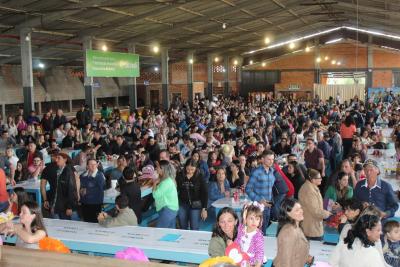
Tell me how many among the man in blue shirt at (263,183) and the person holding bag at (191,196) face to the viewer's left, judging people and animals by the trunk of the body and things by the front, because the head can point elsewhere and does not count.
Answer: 0

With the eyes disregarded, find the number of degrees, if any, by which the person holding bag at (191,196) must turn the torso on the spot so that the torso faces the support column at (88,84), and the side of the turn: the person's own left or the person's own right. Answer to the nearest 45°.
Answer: approximately 180°

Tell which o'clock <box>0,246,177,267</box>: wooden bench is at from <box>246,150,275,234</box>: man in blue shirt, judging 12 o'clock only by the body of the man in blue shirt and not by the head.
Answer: The wooden bench is roughly at 2 o'clock from the man in blue shirt.

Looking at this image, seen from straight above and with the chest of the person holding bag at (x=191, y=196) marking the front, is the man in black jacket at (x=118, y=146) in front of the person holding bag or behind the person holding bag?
behind

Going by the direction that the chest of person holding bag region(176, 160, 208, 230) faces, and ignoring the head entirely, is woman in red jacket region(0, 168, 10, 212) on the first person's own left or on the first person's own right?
on the first person's own right

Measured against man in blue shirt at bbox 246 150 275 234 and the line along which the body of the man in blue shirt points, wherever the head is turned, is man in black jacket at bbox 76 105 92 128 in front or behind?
behind

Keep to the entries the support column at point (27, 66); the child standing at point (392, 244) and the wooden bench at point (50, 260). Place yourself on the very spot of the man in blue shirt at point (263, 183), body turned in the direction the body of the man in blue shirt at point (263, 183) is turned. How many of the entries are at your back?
1

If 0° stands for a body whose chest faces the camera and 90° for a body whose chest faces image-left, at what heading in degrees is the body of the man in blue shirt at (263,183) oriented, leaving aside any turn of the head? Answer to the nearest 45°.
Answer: approximately 315°
